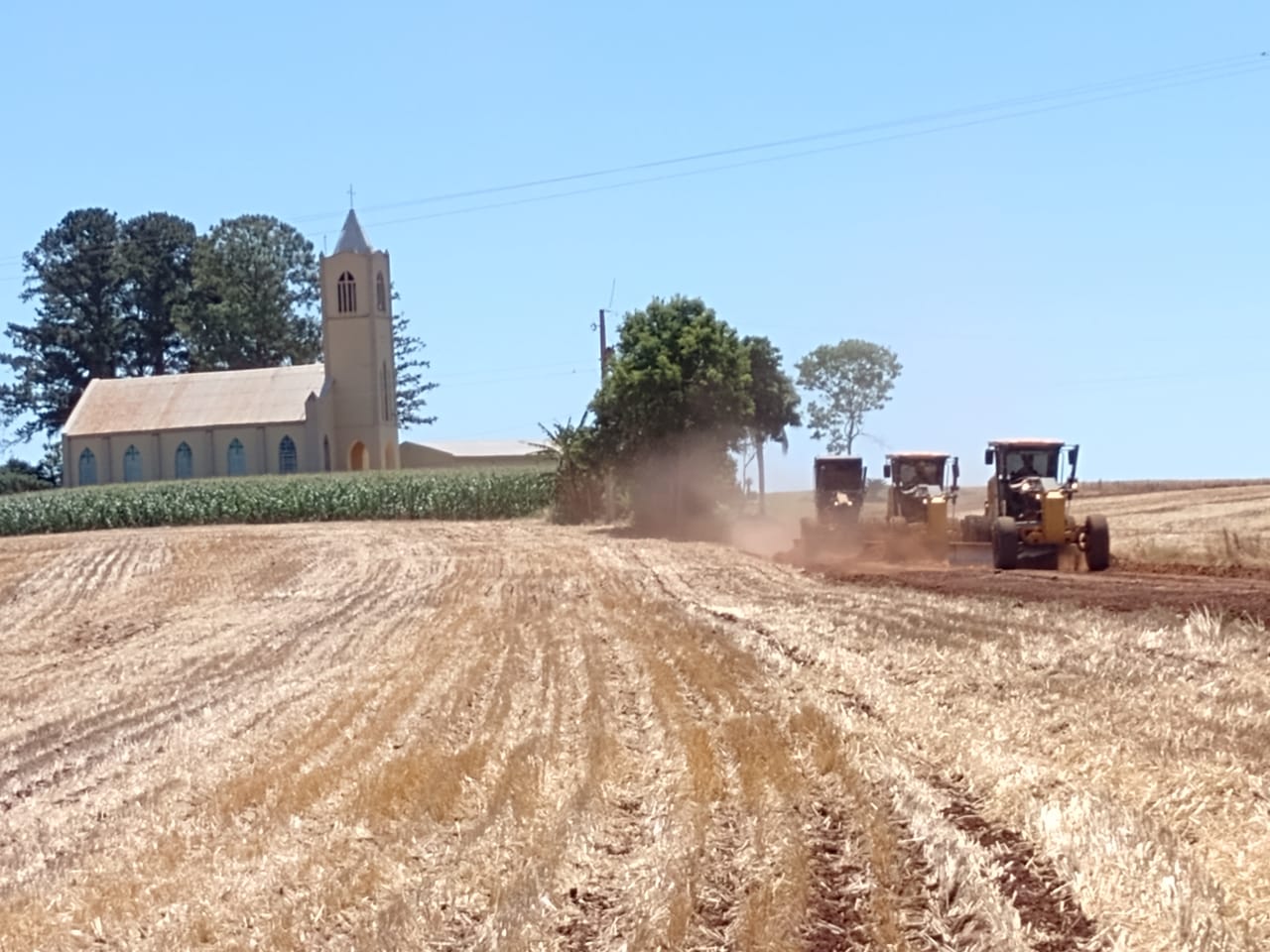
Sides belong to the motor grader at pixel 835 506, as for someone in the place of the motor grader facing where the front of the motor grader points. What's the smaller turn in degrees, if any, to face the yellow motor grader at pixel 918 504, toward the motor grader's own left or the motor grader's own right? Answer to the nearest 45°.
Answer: approximately 45° to the motor grader's own left

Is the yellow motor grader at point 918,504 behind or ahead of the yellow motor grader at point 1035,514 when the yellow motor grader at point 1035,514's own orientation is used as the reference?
behind

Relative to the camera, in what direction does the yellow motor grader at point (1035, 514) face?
facing the viewer

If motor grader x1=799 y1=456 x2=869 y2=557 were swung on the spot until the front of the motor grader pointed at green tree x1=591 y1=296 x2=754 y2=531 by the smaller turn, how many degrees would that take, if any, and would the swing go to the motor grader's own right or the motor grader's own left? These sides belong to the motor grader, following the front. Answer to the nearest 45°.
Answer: approximately 135° to the motor grader's own right

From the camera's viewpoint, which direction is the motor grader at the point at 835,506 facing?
toward the camera

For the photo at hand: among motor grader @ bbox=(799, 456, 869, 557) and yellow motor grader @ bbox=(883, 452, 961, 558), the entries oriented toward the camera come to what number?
2

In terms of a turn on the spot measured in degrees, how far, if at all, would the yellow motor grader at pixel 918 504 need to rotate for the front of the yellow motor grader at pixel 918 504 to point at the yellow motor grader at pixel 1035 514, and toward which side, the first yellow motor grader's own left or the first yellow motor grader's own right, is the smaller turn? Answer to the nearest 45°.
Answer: approximately 45° to the first yellow motor grader's own left

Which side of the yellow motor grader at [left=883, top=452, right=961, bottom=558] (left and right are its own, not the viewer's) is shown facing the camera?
front

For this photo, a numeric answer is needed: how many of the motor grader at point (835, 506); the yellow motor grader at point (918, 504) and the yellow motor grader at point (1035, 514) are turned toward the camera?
3
